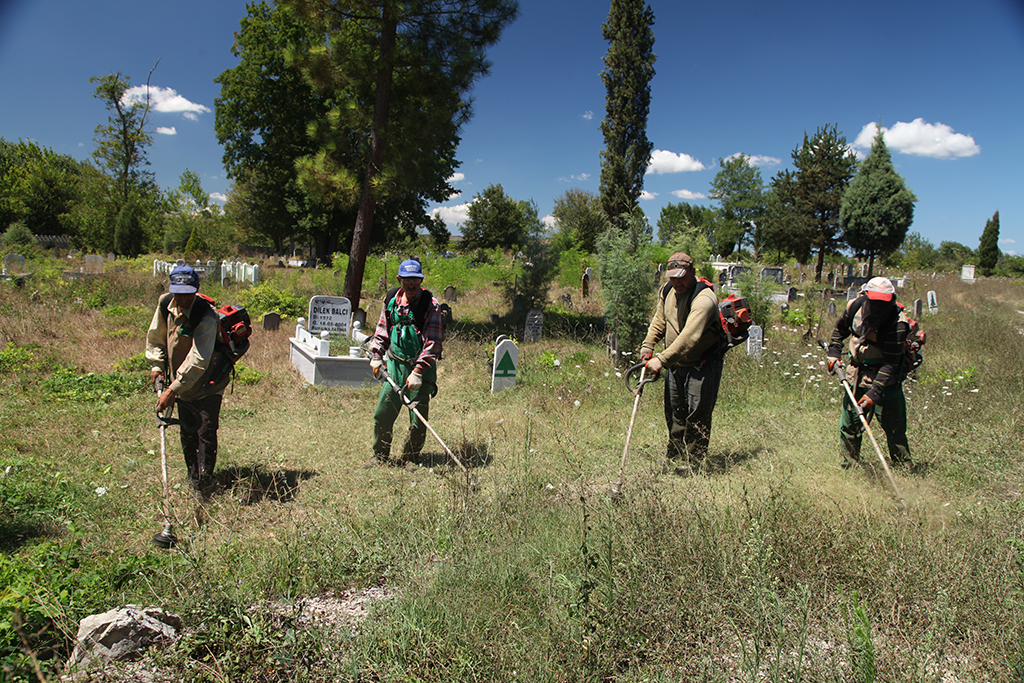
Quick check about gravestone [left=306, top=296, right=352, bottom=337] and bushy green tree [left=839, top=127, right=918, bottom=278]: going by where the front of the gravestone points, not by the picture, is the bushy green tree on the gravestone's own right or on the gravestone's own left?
on the gravestone's own left

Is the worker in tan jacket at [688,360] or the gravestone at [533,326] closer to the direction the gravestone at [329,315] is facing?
the worker in tan jacket

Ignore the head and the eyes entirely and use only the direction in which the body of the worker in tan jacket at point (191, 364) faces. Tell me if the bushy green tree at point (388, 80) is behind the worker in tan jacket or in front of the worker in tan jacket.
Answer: behind

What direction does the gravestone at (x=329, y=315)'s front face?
toward the camera

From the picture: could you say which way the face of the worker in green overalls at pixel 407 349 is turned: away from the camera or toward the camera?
toward the camera

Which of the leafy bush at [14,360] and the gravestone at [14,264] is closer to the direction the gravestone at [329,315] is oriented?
the leafy bush

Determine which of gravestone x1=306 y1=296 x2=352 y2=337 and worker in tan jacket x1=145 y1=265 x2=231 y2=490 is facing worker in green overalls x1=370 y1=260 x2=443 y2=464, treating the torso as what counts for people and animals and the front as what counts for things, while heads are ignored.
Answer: the gravestone

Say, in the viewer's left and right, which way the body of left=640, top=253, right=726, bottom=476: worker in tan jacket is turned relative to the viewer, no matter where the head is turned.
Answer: facing the viewer and to the left of the viewer

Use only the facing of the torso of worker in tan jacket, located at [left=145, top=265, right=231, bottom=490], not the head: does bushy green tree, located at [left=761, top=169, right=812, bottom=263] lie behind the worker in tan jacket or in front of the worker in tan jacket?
behind

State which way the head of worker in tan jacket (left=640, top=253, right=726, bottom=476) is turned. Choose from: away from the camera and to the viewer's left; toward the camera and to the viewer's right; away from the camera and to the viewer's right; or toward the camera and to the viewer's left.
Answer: toward the camera and to the viewer's left
